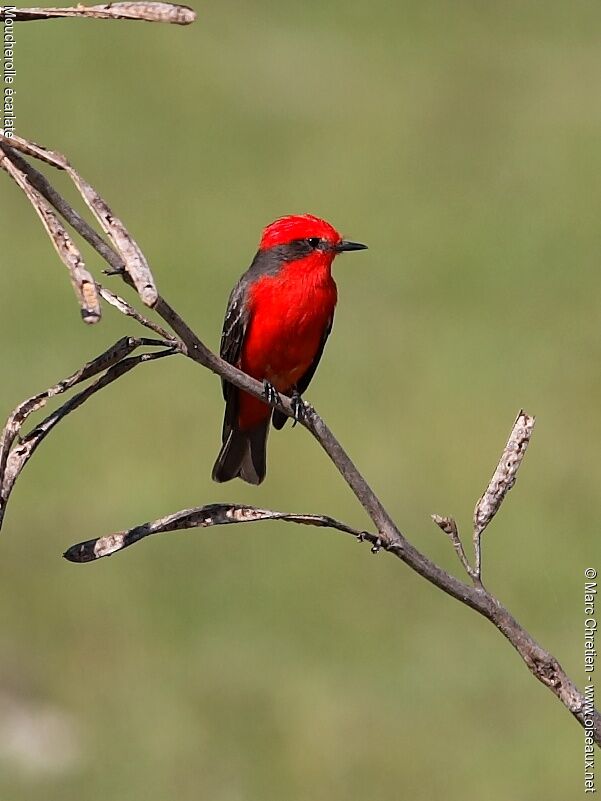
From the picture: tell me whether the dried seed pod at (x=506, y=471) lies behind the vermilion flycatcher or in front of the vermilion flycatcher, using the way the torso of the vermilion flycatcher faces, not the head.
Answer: in front

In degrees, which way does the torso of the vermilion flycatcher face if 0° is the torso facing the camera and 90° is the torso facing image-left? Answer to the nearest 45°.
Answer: approximately 315°
